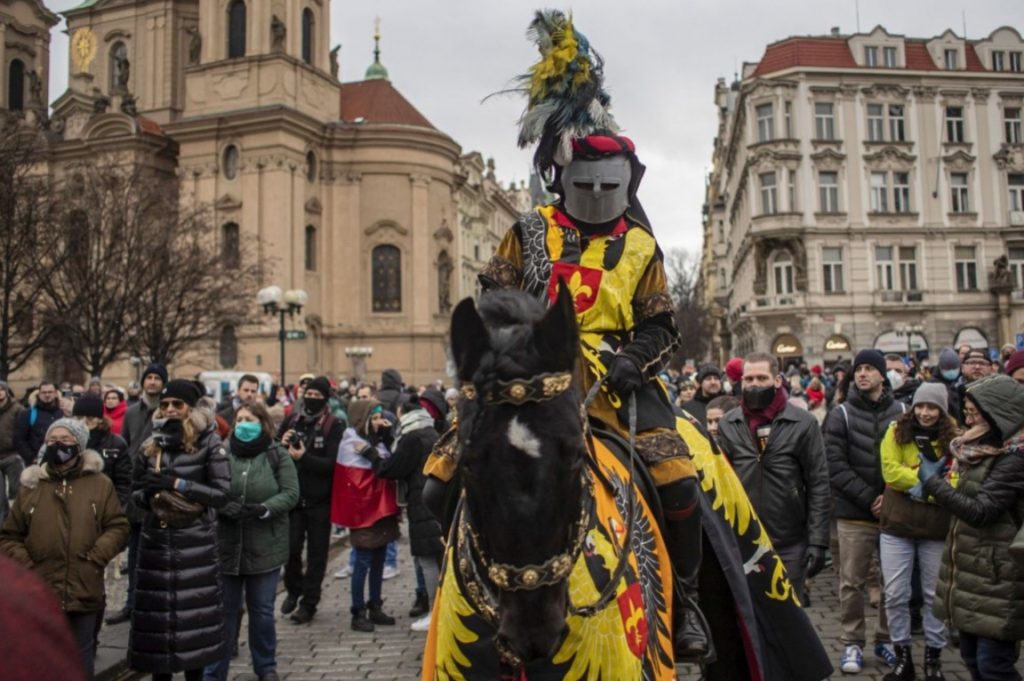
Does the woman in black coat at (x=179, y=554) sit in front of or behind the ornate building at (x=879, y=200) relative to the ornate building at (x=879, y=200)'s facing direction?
in front

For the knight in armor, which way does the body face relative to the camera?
toward the camera

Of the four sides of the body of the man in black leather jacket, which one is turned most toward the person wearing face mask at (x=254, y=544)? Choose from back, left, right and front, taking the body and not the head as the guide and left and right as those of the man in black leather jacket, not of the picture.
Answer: right

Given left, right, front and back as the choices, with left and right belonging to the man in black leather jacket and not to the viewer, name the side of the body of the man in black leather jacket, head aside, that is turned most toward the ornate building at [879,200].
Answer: back

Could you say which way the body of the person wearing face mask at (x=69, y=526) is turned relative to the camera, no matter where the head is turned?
toward the camera

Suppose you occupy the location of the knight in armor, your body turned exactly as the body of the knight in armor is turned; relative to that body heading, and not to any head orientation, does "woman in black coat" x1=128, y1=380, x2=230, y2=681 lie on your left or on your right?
on your right

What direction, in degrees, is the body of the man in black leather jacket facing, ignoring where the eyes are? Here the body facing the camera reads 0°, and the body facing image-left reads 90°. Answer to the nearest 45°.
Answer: approximately 0°

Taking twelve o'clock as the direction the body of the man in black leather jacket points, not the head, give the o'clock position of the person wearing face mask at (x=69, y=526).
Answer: The person wearing face mask is roughly at 2 o'clock from the man in black leather jacket.

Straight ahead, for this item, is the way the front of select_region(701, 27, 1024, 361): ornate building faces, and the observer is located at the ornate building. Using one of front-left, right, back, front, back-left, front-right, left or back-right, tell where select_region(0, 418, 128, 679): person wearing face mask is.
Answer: front

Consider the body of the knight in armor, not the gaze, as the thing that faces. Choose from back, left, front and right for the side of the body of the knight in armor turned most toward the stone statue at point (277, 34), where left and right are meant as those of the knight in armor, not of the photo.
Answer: back
